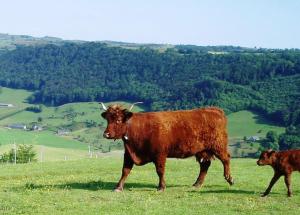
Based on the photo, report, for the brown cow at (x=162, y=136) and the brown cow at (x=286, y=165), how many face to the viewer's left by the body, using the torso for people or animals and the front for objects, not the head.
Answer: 2

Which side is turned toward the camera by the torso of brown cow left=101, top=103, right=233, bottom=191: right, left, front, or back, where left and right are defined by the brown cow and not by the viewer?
left

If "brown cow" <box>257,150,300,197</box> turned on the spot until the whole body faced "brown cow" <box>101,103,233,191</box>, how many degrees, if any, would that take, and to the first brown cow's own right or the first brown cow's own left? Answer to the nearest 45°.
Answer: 0° — it already faces it

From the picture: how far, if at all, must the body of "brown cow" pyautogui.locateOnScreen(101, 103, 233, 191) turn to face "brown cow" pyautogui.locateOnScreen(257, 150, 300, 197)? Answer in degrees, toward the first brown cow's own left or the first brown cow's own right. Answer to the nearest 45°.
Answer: approximately 180°

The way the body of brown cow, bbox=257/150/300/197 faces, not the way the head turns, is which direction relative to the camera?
to the viewer's left
